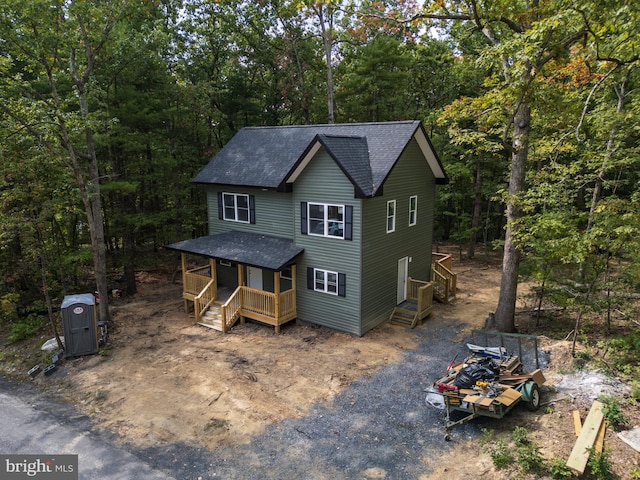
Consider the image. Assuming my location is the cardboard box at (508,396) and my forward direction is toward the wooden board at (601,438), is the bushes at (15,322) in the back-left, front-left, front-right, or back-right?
back-right

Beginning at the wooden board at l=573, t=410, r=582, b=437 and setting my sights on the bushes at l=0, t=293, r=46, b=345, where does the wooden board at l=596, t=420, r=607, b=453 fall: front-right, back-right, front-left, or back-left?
back-left

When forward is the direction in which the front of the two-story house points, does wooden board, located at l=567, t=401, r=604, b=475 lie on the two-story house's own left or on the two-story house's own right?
on the two-story house's own left

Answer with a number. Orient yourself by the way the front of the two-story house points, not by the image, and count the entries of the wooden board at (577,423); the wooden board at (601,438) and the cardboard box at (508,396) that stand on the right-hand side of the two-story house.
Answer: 0

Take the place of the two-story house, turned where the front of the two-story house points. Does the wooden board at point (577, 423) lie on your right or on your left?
on your left

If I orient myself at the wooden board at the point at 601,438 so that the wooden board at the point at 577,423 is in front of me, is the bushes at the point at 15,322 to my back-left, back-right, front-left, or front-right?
front-left

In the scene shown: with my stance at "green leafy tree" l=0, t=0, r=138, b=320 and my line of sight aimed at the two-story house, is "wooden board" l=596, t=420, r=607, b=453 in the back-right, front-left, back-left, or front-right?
front-right

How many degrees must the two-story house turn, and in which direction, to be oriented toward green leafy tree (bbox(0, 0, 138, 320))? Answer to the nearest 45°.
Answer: approximately 45° to its right

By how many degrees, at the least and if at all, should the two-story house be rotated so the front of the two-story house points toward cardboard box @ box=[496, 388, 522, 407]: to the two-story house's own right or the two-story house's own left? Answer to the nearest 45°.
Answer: approximately 90° to the two-story house's own left

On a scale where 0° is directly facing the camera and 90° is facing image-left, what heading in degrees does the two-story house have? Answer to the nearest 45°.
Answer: approximately 45°

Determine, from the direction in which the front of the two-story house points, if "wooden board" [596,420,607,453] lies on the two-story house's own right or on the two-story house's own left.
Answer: on the two-story house's own left
